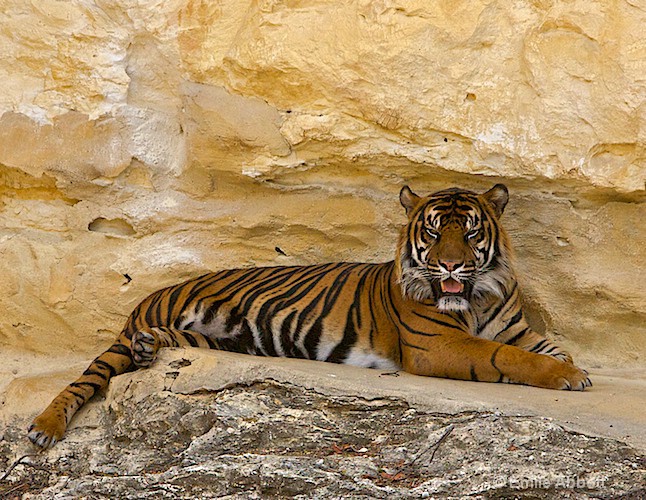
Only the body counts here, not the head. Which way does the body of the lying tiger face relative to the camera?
to the viewer's right
